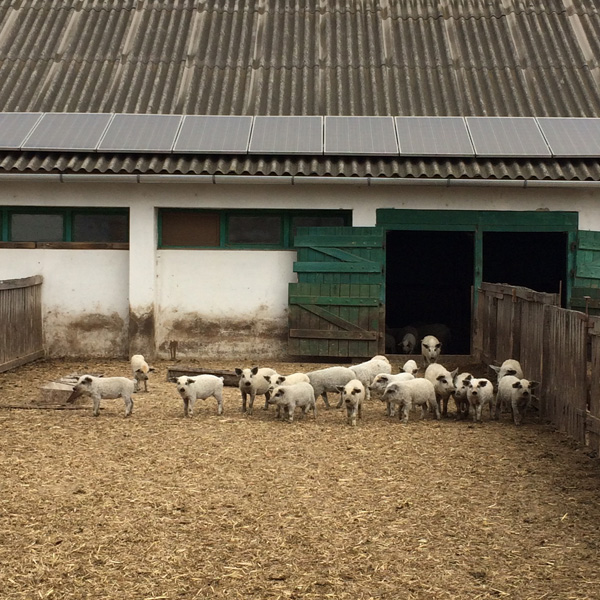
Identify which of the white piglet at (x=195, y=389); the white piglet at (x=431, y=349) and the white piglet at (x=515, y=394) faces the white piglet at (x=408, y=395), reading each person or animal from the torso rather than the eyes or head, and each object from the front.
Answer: the white piglet at (x=431, y=349)

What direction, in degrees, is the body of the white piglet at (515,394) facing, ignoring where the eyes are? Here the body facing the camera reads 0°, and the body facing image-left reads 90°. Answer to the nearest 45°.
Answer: approximately 315°

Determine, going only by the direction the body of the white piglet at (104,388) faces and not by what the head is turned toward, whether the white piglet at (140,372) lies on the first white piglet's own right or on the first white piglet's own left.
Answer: on the first white piglet's own right

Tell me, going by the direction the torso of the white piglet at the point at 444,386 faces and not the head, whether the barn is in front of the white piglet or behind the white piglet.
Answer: behind

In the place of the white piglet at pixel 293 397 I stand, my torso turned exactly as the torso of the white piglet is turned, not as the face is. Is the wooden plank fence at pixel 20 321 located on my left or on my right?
on my right

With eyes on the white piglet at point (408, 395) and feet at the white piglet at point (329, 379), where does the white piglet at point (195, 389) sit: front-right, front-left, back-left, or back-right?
back-right

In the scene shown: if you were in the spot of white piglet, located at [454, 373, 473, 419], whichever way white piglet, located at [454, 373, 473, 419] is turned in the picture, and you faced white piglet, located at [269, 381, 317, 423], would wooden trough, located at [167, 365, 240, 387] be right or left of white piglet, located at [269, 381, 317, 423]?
right

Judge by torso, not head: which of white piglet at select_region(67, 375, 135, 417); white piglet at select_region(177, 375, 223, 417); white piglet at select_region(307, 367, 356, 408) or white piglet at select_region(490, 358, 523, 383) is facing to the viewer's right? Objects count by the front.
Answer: white piglet at select_region(307, 367, 356, 408)

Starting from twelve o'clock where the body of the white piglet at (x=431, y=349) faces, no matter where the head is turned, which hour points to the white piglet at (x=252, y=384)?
the white piglet at (x=252, y=384) is roughly at 1 o'clock from the white piglet at (x=431, y=349).

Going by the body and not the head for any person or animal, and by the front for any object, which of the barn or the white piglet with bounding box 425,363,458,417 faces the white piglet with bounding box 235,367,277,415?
the barn

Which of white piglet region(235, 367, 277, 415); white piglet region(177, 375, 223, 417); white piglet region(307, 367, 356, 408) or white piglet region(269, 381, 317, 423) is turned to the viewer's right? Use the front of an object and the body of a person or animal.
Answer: white piglet region(307, 367, 356, 408)
